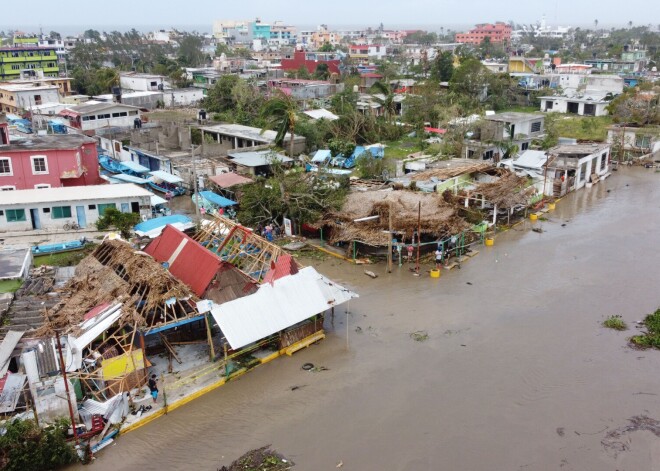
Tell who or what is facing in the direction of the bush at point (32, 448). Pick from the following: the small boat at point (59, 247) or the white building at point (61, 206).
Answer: the white building

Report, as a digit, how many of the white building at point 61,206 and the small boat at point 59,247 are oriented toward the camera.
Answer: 1

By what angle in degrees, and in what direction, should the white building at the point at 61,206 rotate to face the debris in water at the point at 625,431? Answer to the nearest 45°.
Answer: approximately 45° to its left

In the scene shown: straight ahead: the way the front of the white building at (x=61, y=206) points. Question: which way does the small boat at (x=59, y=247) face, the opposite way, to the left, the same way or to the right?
to the left

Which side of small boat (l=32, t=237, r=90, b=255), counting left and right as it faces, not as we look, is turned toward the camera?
right

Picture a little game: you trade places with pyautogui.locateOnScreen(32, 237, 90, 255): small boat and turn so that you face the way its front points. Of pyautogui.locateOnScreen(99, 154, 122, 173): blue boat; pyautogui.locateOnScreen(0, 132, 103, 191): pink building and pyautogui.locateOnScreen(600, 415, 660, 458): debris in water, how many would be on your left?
2

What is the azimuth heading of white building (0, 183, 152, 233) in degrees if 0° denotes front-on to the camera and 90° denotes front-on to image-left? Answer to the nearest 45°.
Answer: approximately 0°

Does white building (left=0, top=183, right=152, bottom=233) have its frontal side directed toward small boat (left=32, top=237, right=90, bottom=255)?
yes

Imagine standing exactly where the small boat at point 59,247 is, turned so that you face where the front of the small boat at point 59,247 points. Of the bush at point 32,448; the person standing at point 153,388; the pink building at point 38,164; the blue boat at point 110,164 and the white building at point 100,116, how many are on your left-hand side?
3
